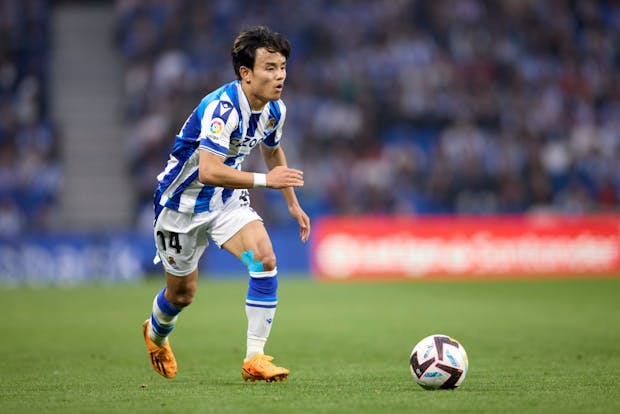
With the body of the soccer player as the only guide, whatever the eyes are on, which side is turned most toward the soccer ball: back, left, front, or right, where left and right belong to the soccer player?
front
